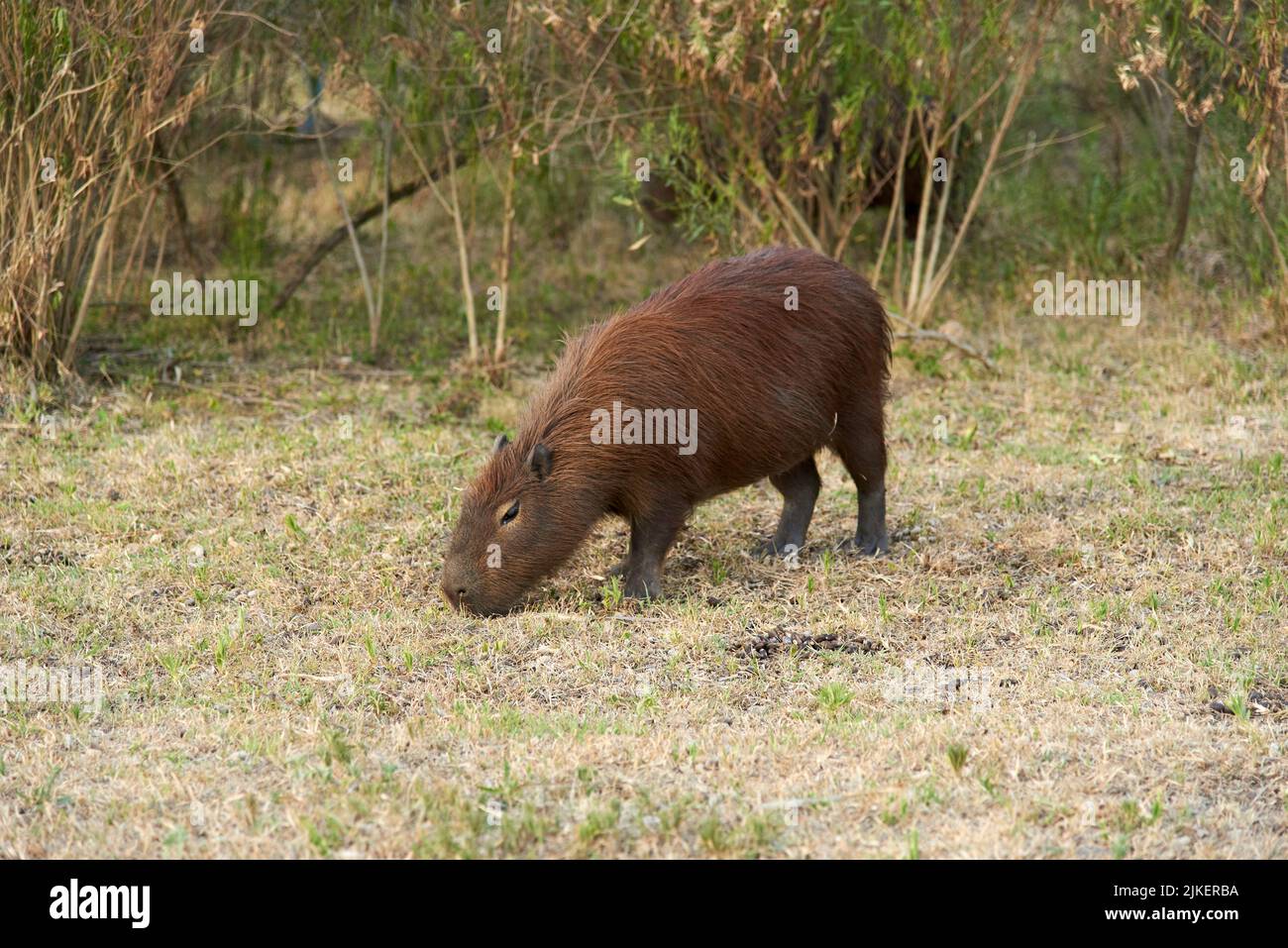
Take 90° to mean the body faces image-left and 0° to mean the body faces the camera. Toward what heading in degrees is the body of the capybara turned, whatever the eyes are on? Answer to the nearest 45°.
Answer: approximately 45°

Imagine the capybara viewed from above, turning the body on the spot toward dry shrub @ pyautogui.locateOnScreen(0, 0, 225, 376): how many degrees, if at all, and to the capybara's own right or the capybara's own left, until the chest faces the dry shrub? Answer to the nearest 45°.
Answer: approximately 90° to the capybara's own right
